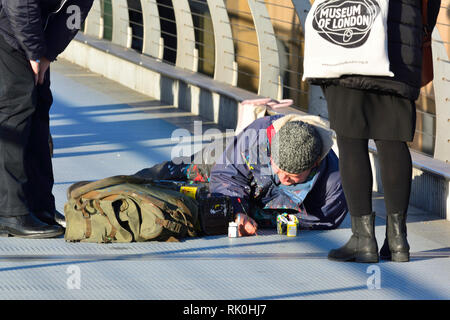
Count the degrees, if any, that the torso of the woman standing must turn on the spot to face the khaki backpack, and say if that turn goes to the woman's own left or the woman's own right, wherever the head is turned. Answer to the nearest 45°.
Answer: approximately 45° to the woman's own left

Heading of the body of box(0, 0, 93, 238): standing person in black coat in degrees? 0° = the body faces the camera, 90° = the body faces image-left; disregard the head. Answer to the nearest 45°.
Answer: approximately 270°

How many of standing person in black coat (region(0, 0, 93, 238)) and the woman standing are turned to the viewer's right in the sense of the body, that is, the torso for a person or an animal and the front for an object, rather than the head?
1

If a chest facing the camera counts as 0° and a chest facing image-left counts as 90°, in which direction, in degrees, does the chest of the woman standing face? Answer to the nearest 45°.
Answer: approximately 135°

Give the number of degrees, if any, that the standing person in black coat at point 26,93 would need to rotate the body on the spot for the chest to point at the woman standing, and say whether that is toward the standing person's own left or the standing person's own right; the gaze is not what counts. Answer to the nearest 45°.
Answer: approximately 45° to the standing person's own right
